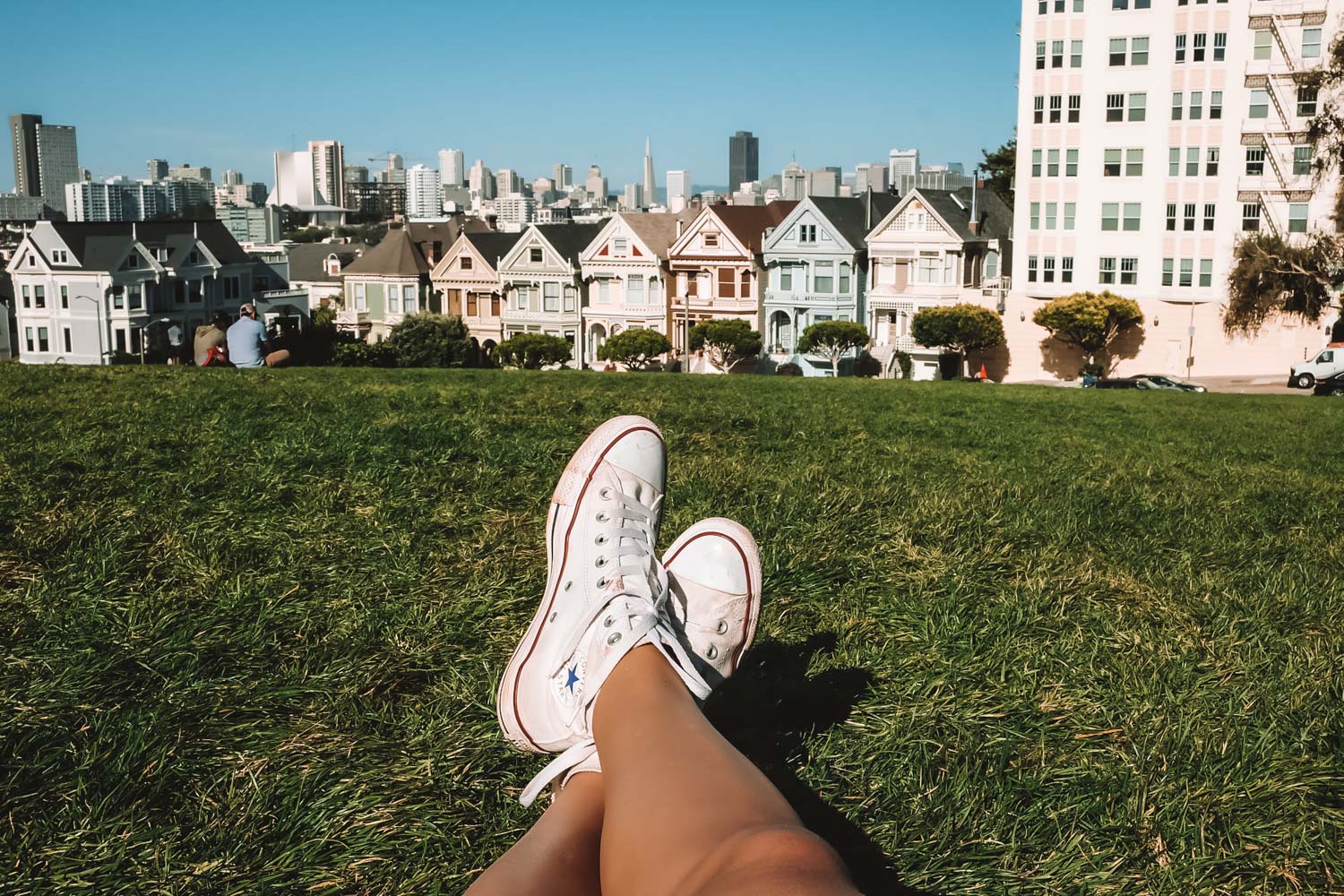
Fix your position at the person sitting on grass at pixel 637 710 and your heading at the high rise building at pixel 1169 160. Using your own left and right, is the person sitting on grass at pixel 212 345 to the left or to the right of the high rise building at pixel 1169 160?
left

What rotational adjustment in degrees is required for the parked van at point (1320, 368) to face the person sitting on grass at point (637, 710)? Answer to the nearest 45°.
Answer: approximately 90° to its left

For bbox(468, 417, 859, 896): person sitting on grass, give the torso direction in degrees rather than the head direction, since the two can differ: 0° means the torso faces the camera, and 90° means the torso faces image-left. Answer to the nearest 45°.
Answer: approximately 180°

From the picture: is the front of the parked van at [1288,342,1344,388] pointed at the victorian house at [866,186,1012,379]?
yes

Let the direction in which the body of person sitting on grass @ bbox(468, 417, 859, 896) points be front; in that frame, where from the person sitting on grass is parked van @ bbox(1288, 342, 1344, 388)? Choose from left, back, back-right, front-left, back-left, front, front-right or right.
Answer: front-right

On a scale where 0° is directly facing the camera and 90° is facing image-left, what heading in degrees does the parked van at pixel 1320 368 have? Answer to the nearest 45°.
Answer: approximately 90°

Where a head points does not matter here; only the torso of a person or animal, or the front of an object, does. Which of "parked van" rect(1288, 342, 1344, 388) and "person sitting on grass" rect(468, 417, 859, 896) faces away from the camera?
the person sitting on grass

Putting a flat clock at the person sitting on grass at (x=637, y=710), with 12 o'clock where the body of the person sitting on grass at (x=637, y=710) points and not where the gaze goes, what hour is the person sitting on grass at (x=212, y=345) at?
the person sitting on grass at (x=212, y=345) is roughly at 11 o'clock from the person sitting on grass at (x=637, y=710).

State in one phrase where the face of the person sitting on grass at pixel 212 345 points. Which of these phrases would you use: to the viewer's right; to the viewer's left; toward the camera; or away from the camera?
away from the camera

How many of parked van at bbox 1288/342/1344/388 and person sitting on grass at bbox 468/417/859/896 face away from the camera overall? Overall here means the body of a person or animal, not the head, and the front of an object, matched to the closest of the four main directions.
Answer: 1
